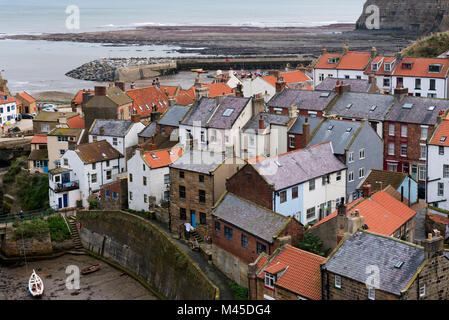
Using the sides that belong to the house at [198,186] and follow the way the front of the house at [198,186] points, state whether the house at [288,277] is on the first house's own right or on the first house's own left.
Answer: on the first house's own left

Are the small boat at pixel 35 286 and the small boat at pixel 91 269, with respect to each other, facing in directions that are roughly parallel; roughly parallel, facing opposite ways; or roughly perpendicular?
roughly perpendicular

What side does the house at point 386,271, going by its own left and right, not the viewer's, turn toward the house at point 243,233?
right

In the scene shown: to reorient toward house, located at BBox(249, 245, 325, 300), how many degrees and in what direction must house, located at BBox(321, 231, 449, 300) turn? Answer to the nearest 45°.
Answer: approximately 90° to its right

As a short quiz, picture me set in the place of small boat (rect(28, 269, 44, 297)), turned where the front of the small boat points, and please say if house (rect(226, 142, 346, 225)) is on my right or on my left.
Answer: on my right

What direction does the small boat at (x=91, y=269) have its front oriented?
to the viewer's right

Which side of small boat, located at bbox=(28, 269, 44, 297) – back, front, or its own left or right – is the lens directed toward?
back

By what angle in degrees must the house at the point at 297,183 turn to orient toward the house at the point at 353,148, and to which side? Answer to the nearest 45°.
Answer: approximately 90° to its left
